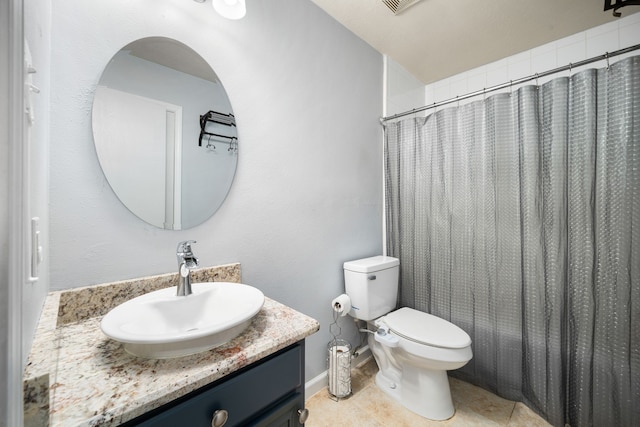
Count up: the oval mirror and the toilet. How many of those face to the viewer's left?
0

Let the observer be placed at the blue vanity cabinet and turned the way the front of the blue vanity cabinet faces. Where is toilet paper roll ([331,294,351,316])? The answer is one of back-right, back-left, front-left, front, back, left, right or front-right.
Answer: left

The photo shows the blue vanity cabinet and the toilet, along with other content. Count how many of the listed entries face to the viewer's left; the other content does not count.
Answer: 0

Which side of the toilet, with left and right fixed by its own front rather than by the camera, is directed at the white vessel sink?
right

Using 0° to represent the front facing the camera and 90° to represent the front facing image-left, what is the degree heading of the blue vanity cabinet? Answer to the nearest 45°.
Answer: approximately 315°

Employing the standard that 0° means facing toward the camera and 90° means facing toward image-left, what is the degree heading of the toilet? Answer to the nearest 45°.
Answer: approximately 315°

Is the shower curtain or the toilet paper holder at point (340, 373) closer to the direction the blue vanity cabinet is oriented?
the shower curtain

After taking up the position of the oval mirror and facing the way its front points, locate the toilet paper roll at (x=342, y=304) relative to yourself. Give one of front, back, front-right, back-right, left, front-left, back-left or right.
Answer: front-left

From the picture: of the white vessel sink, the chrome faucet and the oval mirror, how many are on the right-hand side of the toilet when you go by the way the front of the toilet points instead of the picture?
3
